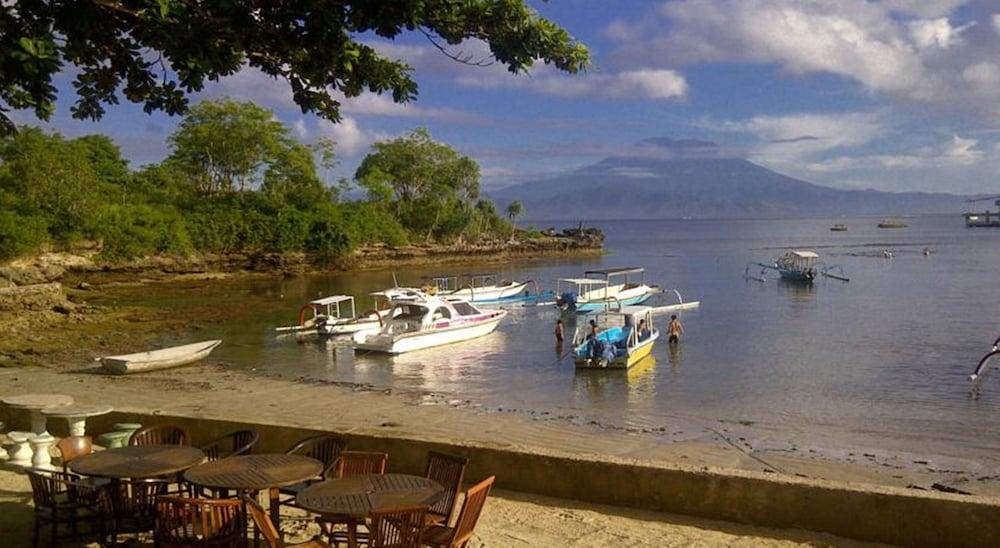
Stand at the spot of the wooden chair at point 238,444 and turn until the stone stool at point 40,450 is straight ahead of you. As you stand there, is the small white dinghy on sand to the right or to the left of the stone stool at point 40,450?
right

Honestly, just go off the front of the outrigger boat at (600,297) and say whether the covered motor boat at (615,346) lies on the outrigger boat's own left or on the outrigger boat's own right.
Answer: on the outrigger boat's own right

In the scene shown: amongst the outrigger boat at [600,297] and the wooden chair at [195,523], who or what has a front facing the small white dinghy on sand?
the wooden chair

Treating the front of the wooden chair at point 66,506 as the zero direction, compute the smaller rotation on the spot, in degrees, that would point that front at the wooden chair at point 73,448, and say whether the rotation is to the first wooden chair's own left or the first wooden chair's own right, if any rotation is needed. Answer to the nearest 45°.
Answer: approximately 45° to the first wooden chair's own left

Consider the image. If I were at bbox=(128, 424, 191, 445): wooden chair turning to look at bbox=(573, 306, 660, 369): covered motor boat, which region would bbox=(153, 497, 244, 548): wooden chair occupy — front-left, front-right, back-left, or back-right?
back-right

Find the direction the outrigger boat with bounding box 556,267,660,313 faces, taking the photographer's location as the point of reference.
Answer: facing away from the viewer and to the right of the viewer

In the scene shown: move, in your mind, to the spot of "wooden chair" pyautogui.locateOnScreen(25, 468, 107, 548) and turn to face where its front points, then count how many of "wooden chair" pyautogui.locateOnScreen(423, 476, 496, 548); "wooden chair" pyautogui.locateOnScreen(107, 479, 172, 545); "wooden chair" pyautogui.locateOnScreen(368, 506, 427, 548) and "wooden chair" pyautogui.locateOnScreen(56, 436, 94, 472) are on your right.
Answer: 3

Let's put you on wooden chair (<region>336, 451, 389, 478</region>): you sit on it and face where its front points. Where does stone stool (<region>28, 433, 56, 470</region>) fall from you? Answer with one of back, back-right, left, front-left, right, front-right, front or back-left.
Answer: back-right

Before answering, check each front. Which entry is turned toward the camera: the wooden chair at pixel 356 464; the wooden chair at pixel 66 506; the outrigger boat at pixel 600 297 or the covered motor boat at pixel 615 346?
the wooden chair at pixel 356 464

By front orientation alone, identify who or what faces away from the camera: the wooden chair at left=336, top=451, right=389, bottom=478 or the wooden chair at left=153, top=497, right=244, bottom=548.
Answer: the wooden chair at left=153, top=497, right=244, bottom=548

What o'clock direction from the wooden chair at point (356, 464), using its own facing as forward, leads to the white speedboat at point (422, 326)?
The white speedboat is roughly at 6 o'clock from the wooden chair.

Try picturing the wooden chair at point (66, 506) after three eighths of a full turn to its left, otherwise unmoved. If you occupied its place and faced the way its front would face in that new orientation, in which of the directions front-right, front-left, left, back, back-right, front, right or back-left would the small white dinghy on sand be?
right

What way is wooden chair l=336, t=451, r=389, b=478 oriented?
toward the camera

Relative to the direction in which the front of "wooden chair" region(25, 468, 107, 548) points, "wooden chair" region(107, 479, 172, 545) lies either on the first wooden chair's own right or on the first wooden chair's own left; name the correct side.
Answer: on the first wooden chair's own right

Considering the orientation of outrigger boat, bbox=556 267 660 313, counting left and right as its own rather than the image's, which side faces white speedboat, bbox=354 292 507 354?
back

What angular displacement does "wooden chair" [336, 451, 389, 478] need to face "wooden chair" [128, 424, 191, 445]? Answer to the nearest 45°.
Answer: approximately 135° to its right
